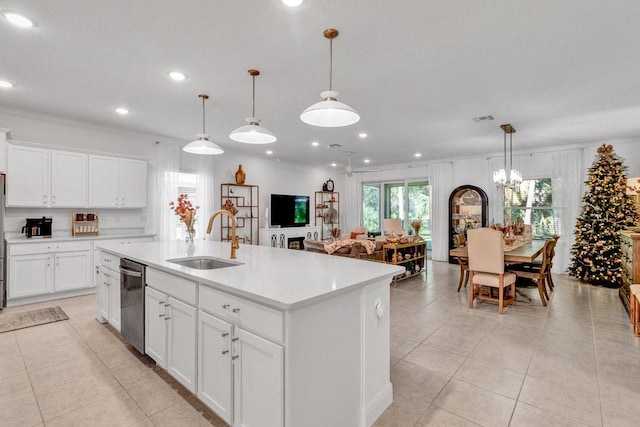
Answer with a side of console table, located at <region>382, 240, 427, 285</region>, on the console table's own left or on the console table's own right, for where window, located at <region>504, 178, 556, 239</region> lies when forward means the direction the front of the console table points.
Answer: on the console table's own left

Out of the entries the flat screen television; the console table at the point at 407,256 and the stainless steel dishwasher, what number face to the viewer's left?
1

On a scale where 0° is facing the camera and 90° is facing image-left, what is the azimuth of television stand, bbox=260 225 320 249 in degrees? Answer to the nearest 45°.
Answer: approximately 315°

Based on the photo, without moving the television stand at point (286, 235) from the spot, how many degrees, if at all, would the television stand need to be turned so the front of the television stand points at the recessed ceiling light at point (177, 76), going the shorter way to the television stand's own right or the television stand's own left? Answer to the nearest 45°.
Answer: approximately 45° to the television stand's own right

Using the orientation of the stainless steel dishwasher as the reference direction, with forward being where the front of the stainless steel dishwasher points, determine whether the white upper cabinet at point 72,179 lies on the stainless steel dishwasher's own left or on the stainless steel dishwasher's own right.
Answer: on the stainless steel dishwasher's own right

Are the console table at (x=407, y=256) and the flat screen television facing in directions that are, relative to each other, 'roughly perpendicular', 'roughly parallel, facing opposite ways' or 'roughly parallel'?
roughly parallel

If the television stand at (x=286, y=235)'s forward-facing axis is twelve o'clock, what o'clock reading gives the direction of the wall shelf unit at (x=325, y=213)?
The wall shelf unit is roughly at 9 o'clock from the television stand.

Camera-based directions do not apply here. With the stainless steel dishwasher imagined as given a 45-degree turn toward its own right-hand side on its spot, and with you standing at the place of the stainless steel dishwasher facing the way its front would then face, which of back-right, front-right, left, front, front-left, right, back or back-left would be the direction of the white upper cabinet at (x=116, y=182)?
front-right

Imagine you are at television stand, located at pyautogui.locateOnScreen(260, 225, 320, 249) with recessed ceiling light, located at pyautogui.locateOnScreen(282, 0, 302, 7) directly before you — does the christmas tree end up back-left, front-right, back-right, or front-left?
front-left

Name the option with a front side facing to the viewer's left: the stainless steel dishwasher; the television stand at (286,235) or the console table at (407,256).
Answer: the stainless steel dishwasher

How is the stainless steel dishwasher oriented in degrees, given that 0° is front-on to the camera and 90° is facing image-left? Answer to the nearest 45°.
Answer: approximately 90°

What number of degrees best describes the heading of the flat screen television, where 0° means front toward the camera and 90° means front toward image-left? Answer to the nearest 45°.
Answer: approximately 315°
